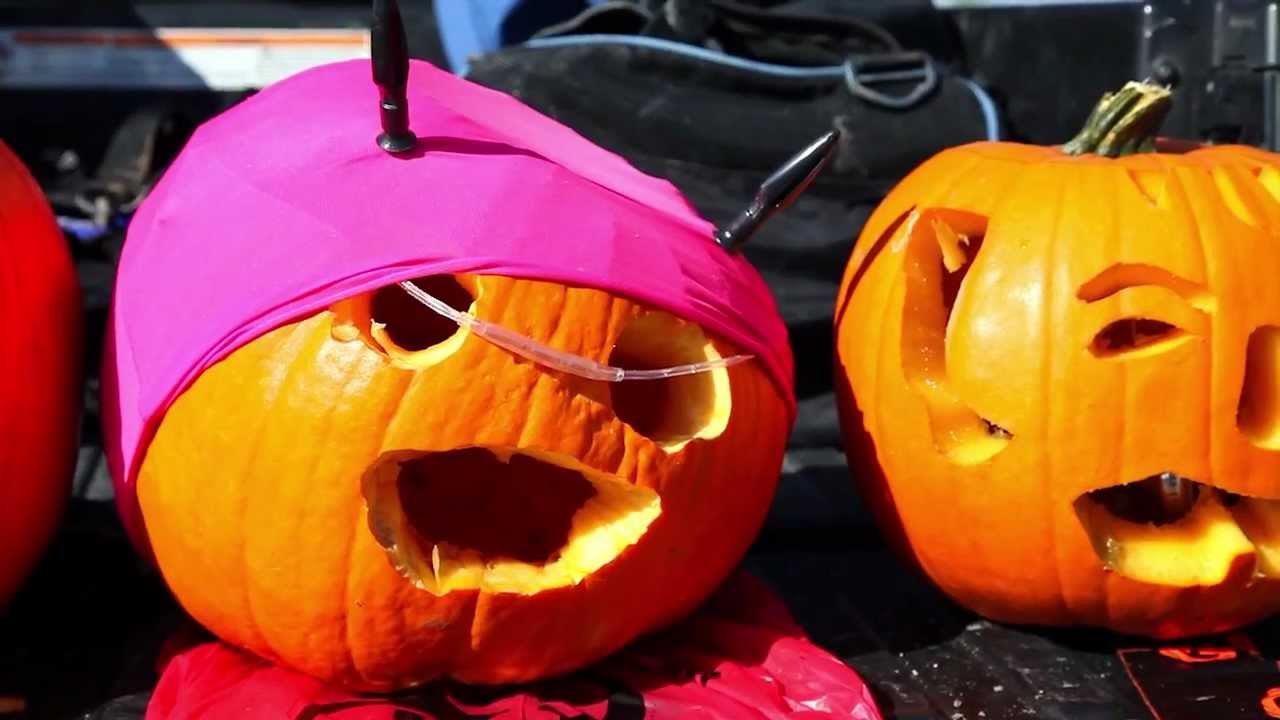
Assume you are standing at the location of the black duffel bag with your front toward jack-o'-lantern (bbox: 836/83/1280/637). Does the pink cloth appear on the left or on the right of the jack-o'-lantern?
right

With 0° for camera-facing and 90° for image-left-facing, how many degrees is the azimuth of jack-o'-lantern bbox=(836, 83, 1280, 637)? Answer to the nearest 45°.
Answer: approximately 315°

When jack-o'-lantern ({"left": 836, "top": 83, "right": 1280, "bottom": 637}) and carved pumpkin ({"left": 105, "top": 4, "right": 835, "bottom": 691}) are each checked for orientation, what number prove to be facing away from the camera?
0

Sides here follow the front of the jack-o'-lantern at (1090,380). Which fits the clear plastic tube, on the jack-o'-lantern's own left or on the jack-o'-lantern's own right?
on the jack-o'-lantern's own right

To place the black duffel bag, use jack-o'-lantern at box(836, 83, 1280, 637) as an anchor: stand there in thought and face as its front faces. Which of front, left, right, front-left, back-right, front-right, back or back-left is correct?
back

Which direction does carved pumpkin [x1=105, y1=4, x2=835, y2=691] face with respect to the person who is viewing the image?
facing the viewer

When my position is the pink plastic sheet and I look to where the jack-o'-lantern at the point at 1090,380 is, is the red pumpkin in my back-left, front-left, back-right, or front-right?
back-left

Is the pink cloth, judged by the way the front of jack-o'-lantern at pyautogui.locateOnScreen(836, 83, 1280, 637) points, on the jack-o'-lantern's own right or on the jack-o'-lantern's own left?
on the jack-o'-lantern's own right
